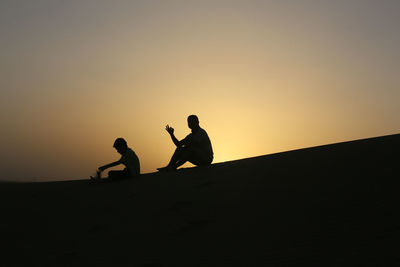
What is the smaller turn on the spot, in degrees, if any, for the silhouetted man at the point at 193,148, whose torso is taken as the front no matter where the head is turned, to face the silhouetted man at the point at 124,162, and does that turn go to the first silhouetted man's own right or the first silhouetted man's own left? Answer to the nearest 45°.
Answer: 0° — they already face them

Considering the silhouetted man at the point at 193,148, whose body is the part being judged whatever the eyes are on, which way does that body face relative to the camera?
to the viewer's left

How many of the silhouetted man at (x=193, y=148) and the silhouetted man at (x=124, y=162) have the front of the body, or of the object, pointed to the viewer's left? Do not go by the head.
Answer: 2

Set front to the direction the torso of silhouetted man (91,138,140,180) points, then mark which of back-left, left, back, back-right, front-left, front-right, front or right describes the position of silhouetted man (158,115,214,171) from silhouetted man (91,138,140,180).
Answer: back

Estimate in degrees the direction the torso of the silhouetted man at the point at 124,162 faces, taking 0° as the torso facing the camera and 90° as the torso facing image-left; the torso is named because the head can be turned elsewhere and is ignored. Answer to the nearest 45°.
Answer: approximately 90°
